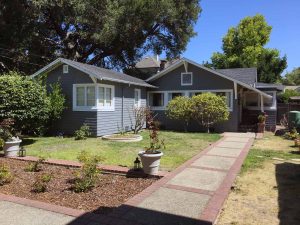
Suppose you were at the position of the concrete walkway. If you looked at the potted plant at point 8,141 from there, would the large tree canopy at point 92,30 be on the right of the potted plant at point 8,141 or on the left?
right

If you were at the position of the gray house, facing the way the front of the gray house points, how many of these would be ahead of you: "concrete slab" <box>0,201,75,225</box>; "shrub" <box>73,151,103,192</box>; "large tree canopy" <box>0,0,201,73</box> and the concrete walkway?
3

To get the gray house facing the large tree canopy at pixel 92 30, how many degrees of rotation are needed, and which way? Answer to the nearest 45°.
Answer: approximately 135° to its right

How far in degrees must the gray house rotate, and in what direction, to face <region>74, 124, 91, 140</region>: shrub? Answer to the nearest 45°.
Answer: approximately 45° to its right

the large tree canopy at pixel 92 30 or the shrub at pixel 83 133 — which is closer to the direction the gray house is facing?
the shrub

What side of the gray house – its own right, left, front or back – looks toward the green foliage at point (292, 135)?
left

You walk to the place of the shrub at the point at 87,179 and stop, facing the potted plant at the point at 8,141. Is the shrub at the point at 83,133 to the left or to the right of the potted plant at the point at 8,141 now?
right

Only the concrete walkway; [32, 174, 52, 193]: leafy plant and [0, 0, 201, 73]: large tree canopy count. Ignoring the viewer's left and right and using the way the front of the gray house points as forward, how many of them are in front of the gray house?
2

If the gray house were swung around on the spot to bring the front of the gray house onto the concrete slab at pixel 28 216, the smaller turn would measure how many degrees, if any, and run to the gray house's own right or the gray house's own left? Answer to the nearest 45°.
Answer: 0° — it already faces it

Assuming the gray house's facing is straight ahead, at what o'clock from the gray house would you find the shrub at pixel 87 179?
The shrub is roughly at 12 o'clock from the gray house.

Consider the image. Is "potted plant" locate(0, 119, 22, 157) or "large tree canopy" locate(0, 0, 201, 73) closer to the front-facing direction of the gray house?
the potted plant

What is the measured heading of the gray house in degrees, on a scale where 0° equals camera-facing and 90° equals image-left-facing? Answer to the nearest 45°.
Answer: approximately 0°

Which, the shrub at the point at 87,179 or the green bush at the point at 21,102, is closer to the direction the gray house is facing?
the shrub
